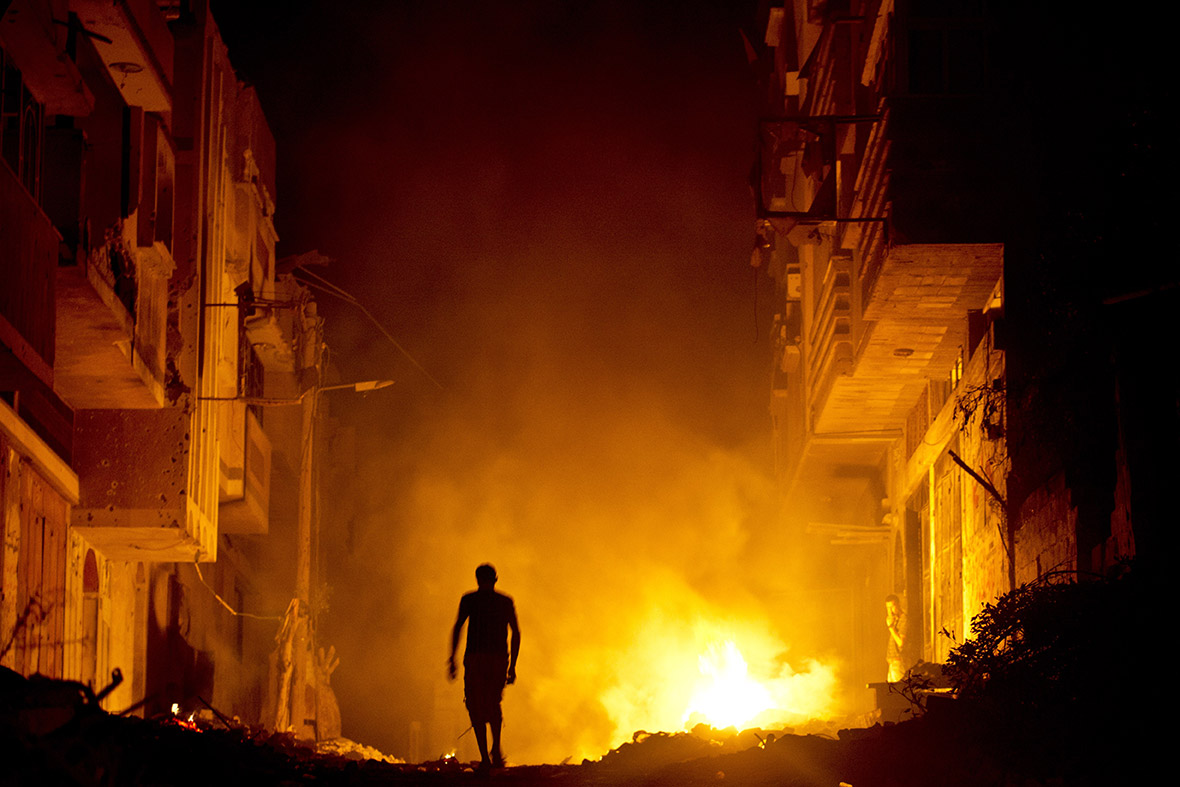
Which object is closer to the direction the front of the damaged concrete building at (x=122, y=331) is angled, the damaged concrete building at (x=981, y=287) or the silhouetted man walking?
the damaged concrete building

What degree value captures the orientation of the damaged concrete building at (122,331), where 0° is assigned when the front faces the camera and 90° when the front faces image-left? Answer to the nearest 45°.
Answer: approximately 270°

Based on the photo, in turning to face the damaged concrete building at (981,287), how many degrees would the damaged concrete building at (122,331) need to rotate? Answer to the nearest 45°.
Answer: approximately 45° to its right
